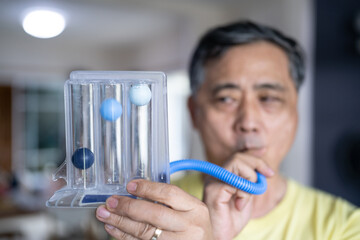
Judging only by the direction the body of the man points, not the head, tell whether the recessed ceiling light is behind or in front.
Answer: behind

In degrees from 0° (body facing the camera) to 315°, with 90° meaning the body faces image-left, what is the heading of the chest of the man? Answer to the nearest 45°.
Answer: approximately 0°
